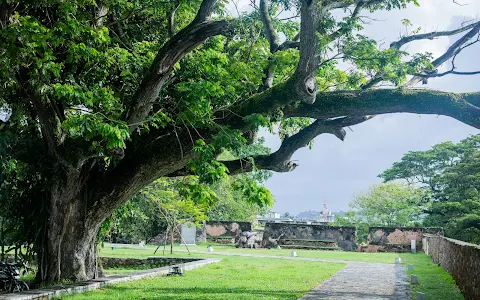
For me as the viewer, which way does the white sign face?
facing the viewer

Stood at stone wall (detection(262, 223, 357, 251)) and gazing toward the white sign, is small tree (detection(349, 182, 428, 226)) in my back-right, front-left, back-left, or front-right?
back-right

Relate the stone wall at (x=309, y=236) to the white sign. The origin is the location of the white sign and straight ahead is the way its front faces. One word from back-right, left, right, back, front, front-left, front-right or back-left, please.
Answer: left

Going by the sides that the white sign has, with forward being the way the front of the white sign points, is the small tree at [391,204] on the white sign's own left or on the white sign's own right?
on the white sign's own left

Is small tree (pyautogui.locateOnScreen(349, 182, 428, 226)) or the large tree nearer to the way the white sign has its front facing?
the large tree

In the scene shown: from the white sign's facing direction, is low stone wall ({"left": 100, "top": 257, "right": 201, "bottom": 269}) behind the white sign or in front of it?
in front

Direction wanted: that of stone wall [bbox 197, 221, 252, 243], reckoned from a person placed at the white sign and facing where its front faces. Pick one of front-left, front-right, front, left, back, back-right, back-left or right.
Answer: back-left

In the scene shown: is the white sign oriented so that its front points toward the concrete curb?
yes

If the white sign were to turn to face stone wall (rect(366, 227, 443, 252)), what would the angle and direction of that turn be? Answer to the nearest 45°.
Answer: approximately 90° to its left

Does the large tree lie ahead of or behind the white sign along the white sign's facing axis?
ahead

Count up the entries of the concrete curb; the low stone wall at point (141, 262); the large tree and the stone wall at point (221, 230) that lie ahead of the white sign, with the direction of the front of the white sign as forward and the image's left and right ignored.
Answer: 3

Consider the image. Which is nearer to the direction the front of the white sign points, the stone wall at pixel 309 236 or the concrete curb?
the concrete curb
